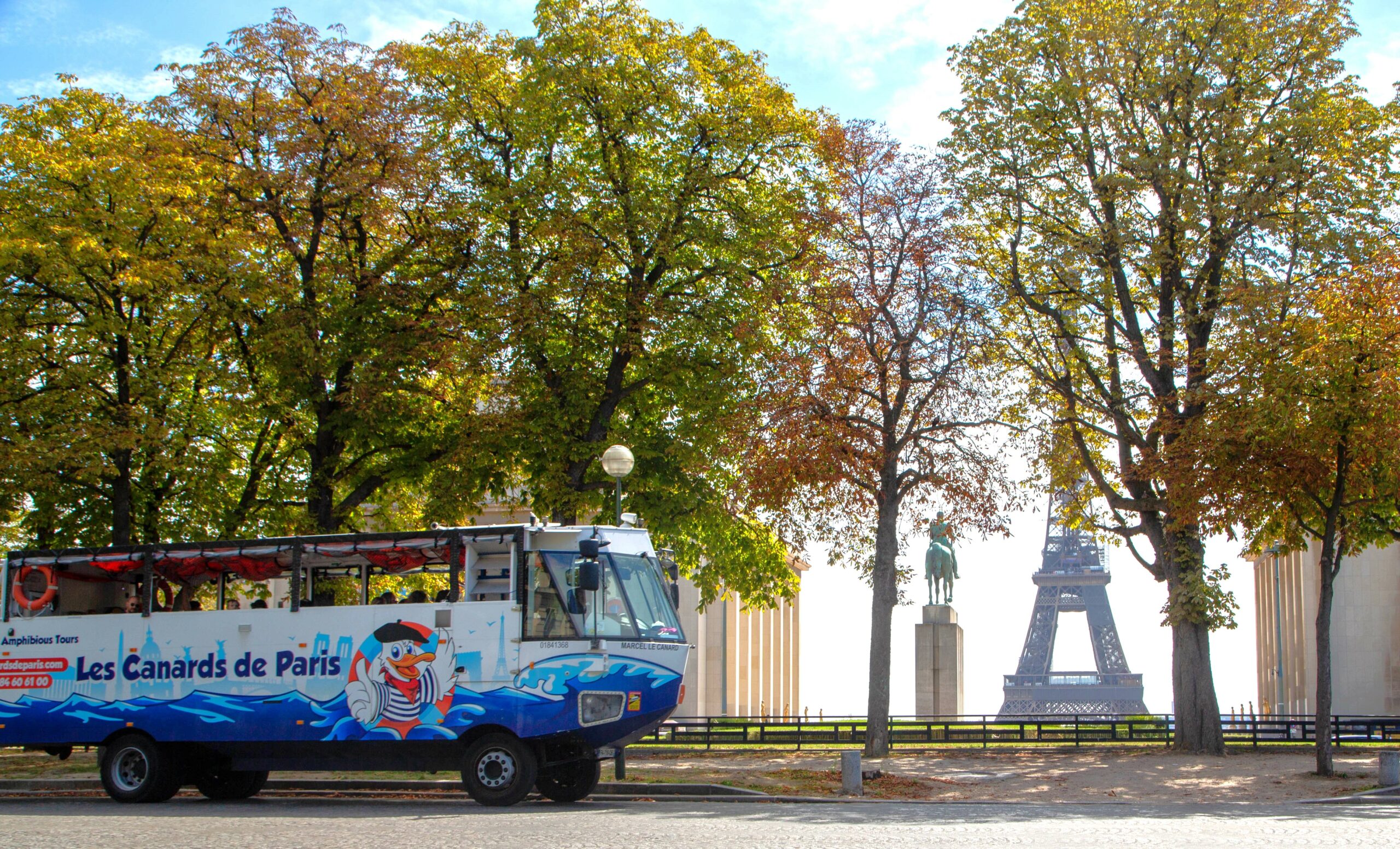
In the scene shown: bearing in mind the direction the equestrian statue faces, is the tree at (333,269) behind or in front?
behind

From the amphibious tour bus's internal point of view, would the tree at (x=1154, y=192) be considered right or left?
on its left

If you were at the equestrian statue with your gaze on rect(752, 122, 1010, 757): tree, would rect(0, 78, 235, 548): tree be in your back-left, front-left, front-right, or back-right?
front-right

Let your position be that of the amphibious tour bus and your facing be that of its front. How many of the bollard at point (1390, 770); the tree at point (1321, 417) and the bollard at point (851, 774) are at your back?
0

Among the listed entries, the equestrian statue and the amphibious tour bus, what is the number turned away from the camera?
1

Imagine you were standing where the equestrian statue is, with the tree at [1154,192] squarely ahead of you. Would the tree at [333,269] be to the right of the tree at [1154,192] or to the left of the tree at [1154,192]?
right

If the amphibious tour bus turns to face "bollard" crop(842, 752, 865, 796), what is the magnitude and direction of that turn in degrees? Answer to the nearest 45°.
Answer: approximately 45° to its left

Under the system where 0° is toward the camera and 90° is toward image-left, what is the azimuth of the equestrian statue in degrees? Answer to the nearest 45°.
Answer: approximately 180°

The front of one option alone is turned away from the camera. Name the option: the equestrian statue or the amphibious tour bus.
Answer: the equestrian statue

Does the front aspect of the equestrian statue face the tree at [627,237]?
no

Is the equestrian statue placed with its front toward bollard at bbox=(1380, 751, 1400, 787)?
no

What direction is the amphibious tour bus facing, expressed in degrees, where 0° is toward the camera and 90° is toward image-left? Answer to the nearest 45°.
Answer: approximately 315°

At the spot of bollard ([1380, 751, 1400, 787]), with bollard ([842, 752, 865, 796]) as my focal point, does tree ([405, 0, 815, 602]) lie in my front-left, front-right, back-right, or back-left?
front-right

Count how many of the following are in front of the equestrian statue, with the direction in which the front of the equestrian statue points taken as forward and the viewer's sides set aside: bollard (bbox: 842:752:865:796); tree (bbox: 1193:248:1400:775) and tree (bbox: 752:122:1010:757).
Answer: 0

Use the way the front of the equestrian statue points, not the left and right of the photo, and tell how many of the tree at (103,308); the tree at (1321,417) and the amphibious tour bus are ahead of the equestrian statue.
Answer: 0
